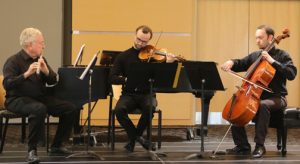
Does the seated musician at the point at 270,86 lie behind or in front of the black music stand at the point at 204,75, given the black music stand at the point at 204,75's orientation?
in front

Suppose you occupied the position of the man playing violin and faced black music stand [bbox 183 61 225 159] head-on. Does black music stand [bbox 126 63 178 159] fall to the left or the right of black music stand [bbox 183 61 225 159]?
right

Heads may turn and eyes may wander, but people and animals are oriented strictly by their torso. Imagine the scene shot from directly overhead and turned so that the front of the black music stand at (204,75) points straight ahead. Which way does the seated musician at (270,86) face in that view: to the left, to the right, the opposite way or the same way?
the opposite way

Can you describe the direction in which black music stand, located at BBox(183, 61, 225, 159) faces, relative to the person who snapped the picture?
facing away from the viewer and to the right of the viewer

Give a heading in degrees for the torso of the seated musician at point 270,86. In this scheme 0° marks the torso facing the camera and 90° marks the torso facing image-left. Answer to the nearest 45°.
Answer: approximately 45°

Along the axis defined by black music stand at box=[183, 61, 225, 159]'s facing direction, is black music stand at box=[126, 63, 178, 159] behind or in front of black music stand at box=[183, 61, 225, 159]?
behind

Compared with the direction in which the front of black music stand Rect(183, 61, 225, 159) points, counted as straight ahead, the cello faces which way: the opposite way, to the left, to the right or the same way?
the opposite way

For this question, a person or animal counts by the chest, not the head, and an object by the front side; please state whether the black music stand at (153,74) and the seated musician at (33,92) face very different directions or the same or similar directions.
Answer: very different directions

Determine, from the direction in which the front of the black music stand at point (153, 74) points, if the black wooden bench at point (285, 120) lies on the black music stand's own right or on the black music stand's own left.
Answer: on the black music stand's own right

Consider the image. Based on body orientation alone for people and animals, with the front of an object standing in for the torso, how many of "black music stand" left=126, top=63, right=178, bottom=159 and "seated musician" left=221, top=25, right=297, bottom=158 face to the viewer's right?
0

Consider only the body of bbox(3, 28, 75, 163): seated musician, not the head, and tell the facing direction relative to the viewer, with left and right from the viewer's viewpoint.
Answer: facing the viewer and to the right of the viewer
